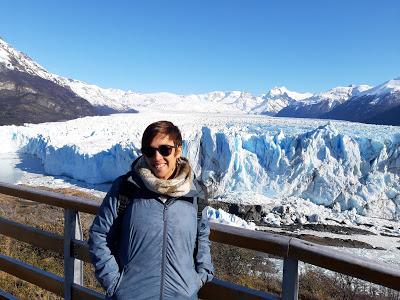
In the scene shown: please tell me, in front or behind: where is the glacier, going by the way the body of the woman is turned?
behind

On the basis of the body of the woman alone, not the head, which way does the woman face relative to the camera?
toward the camera
